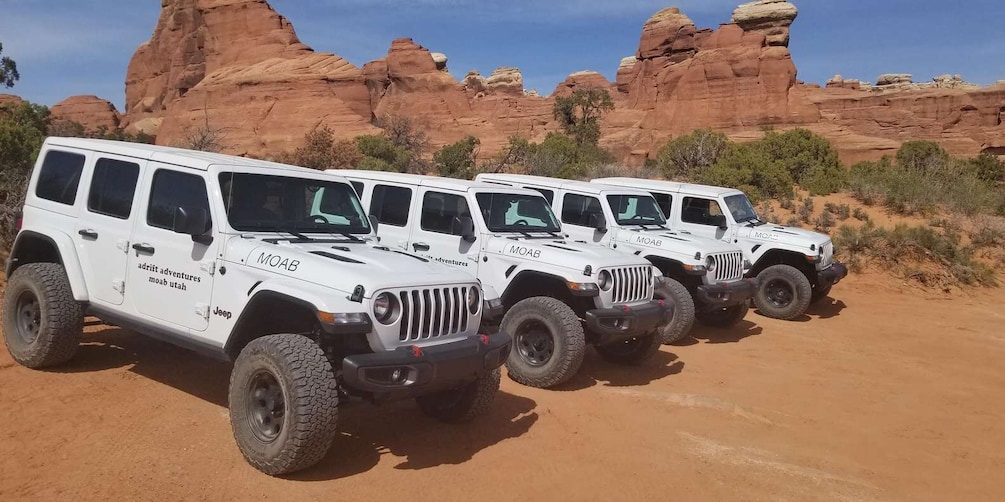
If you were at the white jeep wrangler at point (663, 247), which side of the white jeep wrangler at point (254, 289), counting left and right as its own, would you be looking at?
left

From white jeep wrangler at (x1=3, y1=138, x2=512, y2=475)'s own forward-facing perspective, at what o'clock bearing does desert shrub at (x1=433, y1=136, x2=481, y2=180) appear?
The desert shrub is roughly at 8 o'clock from the white jeep wrangler.

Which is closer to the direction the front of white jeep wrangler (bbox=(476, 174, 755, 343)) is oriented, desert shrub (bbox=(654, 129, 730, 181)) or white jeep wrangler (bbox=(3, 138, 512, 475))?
the white jeep wrangler

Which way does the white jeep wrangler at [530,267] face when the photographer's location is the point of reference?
facing the viewer and to the right of the viewer

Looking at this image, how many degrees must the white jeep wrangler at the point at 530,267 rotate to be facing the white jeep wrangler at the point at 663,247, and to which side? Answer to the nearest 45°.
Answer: approximately 90° to its left

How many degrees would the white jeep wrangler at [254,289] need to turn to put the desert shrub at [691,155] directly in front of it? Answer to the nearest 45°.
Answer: approximately 90° to its left

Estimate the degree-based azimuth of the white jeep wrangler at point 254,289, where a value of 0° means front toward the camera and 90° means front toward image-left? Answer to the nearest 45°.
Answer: approximately 315°

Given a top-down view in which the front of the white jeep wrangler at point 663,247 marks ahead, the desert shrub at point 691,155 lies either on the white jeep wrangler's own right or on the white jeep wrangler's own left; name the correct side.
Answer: on the white jeep wrangler's own left

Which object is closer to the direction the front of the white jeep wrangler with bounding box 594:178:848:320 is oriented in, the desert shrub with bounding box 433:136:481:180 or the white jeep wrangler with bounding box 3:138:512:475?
the white jeep wrangler

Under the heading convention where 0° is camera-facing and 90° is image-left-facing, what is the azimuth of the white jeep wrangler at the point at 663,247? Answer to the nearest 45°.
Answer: approximately 315°

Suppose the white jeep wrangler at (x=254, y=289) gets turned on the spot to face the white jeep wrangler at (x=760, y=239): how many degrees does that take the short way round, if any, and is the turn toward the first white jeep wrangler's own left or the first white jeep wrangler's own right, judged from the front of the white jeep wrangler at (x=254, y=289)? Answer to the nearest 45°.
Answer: approximately 90° to the first white jeep wrangler's own left

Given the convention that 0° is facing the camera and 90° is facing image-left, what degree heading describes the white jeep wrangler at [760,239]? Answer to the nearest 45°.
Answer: approximately 315°

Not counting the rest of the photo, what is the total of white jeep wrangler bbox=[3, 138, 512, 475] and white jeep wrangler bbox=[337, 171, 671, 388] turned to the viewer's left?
0

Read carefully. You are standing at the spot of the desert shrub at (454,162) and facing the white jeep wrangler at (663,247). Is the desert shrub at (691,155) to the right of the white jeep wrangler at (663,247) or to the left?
left

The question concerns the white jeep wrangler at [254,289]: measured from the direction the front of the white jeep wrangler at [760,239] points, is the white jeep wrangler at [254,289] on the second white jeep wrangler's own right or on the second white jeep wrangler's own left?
on the second white jeep wrangler's own right

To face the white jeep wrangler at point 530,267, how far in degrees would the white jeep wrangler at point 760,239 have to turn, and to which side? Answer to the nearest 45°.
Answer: approximately 90° to its right

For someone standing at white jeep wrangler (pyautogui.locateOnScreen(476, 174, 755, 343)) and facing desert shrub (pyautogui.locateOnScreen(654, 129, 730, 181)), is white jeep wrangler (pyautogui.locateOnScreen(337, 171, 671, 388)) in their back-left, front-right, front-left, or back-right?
back-left
